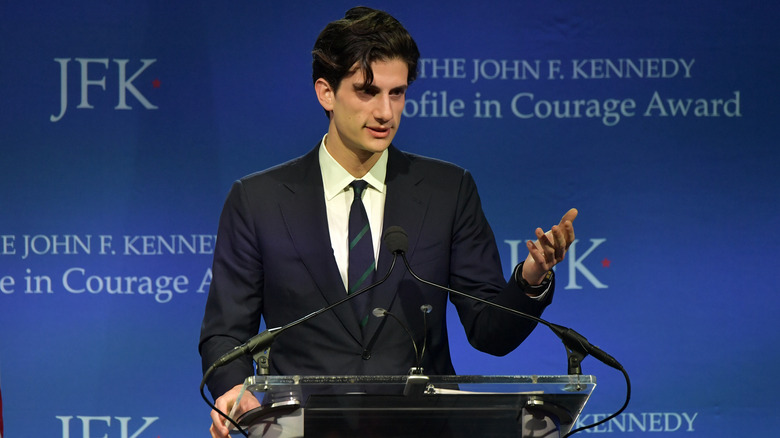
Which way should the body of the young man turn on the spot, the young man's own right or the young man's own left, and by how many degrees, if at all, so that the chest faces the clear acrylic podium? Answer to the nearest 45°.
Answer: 0° — they already face it

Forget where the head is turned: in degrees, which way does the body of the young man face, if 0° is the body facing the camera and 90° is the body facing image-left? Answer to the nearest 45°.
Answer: approximately 0°
